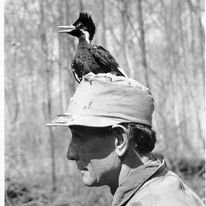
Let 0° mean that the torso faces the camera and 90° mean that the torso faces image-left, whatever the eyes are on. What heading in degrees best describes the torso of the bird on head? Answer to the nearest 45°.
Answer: approximately 90°

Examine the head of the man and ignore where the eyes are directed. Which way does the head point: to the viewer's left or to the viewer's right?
to the viewer's left

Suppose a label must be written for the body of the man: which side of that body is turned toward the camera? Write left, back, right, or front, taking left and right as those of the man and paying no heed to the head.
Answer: left
